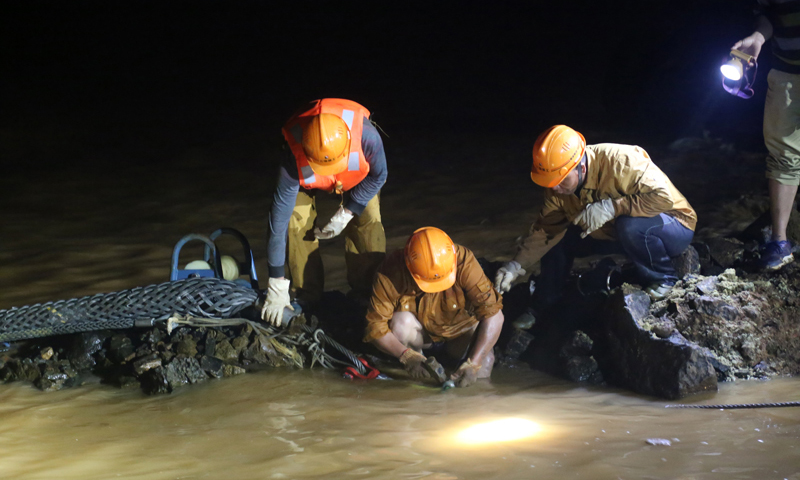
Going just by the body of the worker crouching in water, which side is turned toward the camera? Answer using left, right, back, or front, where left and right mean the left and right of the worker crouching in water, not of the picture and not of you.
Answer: front

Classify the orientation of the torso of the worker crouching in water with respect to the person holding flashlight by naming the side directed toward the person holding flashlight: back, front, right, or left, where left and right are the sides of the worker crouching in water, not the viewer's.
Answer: left

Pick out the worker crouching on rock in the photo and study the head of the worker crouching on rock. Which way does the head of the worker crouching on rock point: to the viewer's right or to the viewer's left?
to the viewer's left

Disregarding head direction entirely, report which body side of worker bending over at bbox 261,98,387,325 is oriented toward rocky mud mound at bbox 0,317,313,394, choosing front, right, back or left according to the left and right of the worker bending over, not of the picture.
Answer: right

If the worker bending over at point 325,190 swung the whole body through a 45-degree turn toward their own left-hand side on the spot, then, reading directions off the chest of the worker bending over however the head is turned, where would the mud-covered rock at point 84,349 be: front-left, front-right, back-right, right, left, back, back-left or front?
back-right

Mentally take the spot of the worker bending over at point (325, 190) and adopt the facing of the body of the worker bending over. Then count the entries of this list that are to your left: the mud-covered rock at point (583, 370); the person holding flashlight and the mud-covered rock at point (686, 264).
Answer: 3

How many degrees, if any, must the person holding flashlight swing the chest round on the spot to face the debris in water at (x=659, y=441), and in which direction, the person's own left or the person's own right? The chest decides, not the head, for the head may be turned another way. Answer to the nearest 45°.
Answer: approximately 45° to the person's own left

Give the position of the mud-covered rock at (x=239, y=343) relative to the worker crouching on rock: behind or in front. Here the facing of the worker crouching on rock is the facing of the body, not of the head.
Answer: in front

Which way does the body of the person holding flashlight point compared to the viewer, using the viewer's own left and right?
facing the viewer and to the left of the viewer

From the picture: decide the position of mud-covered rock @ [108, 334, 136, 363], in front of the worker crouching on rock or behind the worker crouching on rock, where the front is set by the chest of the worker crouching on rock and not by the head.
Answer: in front

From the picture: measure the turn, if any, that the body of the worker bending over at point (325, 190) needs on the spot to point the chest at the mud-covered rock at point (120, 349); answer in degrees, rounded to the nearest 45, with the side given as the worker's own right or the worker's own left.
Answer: approximately 90° to the worker's own right

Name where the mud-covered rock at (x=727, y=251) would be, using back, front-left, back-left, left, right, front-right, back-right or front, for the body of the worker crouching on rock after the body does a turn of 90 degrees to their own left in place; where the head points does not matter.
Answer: left

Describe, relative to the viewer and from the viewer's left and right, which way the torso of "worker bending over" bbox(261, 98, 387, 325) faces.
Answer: facing the viewer

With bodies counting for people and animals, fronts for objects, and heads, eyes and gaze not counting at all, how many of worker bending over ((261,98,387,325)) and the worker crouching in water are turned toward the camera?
2

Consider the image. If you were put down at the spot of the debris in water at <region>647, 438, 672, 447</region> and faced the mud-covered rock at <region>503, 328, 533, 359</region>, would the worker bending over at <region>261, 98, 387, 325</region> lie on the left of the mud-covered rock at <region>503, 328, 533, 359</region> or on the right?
left

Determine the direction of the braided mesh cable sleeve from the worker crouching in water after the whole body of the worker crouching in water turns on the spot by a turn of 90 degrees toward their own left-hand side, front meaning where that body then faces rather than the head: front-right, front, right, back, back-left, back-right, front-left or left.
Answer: back
